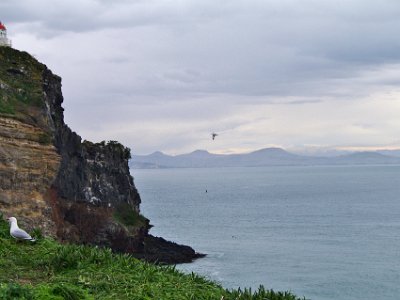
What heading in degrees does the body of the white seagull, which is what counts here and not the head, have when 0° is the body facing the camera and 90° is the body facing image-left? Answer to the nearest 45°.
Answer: approximately 90°
